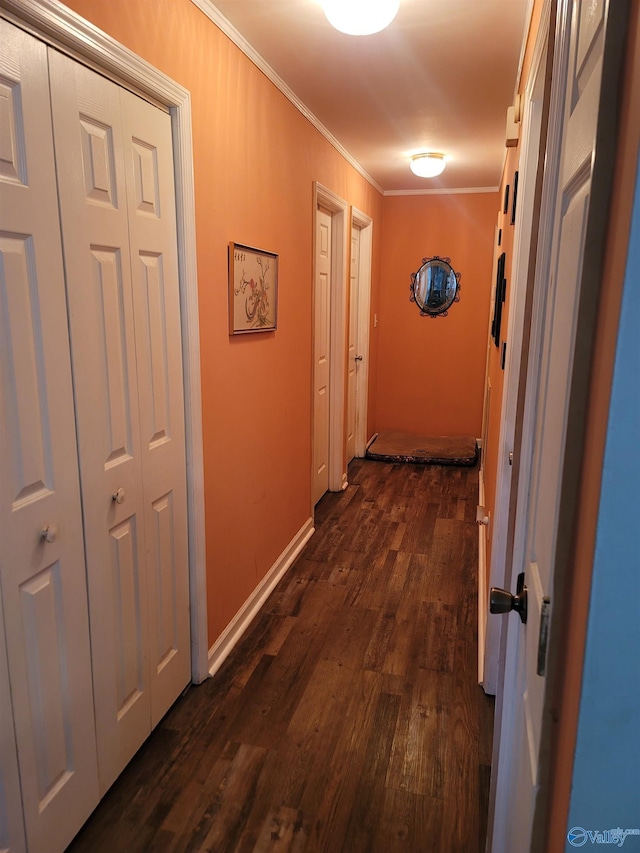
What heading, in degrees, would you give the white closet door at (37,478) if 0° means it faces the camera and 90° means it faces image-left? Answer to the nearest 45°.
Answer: approximately 315°

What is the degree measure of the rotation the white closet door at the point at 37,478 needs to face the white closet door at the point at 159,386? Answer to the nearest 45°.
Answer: approximately 90° to its left

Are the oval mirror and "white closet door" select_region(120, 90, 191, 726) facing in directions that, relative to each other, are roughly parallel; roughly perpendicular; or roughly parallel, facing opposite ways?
roughly perpendicular

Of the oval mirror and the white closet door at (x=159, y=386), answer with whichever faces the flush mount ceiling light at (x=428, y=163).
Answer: the oval mirror

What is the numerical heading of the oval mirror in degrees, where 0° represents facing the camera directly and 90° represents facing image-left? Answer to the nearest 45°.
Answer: approximately 0°

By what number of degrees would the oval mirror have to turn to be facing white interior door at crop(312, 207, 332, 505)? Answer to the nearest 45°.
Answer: approximately 45° to its right

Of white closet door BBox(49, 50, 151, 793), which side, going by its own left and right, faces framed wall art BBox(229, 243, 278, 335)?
left

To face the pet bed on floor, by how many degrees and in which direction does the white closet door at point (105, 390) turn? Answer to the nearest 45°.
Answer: approximately 90° to its left

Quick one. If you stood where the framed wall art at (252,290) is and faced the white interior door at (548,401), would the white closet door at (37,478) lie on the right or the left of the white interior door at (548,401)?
right
